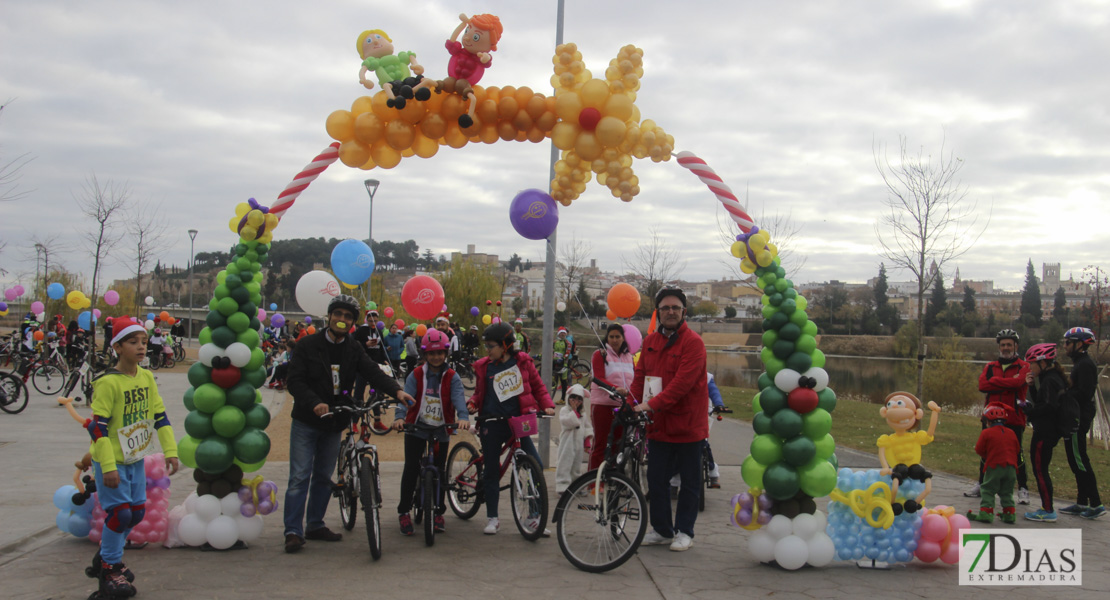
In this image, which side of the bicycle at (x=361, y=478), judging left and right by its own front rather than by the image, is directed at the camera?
front

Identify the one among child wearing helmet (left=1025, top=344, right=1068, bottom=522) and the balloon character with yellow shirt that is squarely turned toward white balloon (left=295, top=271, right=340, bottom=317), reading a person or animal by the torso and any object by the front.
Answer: the child wearing helmet

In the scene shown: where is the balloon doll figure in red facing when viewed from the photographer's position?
facing the viewer and to the left of the viewer

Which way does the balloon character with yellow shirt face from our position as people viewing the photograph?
facing the viewer

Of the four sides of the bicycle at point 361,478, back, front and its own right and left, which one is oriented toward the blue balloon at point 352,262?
back

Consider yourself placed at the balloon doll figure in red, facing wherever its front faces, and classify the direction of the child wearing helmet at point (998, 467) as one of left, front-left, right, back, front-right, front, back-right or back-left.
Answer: back-left

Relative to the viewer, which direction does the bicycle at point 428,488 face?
toward the camera

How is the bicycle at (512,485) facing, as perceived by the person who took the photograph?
facing the viewer and to the right of the viewer

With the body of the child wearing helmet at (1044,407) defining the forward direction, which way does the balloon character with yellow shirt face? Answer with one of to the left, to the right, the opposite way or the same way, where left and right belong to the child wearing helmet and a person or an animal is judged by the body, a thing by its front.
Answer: to the left

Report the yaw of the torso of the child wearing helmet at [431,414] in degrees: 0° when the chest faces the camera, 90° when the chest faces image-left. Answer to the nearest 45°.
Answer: approximately 0°
